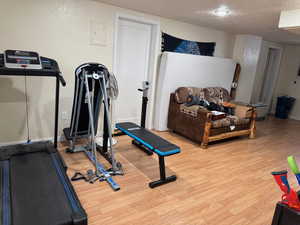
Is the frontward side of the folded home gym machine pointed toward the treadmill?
no

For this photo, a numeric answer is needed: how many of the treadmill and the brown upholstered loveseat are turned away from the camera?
1

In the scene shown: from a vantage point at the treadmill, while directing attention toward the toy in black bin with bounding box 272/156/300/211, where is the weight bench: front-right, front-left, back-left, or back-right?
front-left

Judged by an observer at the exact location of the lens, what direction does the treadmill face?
facing away from the viewer

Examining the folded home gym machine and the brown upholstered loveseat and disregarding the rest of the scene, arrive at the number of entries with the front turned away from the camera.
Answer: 0

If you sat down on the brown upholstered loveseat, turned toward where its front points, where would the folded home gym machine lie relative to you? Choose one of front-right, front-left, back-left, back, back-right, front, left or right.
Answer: right

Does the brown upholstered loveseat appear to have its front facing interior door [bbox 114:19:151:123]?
no

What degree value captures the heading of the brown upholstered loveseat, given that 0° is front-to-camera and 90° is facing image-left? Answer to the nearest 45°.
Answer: approximately 315°

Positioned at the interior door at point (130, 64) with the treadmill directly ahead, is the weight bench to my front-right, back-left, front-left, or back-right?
front-left

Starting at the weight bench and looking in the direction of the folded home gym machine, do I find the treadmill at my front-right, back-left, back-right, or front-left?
front-left

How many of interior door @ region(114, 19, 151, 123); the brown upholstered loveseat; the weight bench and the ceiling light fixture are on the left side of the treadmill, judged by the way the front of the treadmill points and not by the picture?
0

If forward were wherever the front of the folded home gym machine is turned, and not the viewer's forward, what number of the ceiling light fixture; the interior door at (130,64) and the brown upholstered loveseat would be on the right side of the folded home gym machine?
0

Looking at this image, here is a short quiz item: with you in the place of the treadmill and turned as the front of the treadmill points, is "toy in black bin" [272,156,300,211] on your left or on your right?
on your right

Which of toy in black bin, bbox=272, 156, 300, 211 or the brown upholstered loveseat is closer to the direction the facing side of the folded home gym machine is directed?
the toy in black bin
